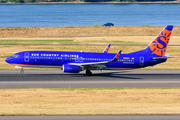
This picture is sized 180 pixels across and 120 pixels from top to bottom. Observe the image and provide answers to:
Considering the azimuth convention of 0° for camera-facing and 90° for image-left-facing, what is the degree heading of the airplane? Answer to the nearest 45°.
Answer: approximately 90°

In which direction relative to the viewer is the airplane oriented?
to the viewer's left
